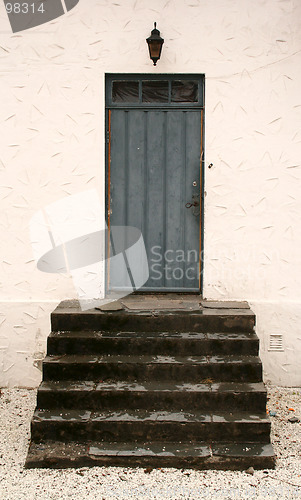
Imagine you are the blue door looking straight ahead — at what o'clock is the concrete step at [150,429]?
The concrete step is roughly at 12 o'clock from the blue door.

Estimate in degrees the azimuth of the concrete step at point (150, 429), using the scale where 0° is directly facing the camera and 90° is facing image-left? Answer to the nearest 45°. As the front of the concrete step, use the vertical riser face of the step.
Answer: approximately 0°

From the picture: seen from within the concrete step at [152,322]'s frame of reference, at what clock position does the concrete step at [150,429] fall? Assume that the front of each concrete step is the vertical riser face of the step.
the concrete step at [150,429] is roughly at 12 o'clock from the concrete step at [152,322].

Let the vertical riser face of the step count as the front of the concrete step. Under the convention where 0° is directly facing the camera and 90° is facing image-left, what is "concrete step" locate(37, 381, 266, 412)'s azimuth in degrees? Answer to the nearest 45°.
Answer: approximately 0°

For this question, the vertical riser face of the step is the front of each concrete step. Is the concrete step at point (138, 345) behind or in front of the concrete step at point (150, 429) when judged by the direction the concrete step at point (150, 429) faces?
behind
